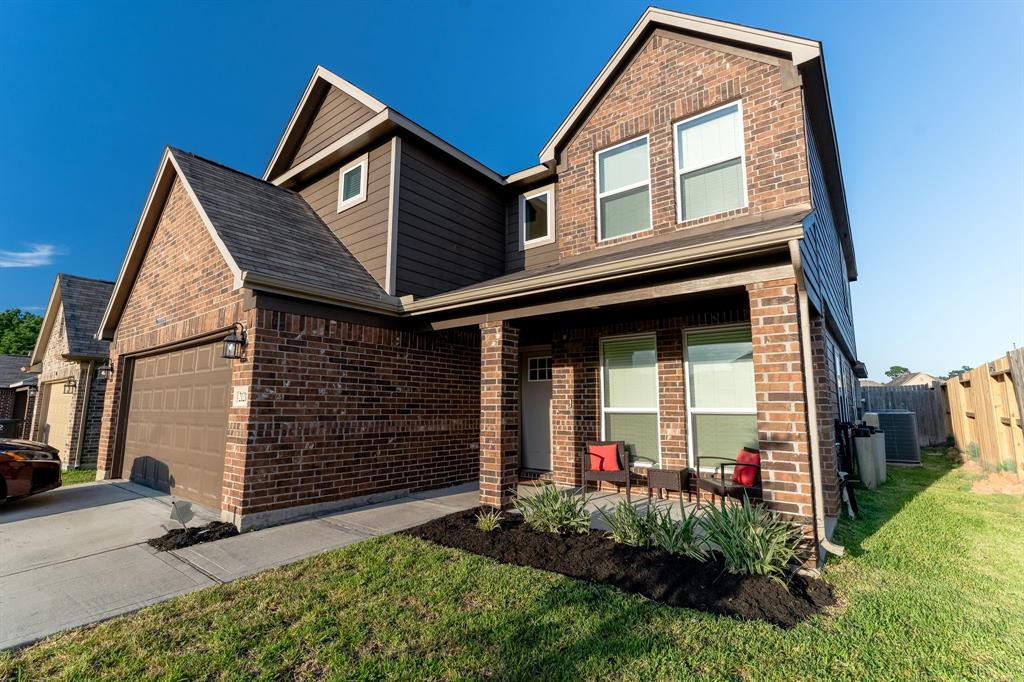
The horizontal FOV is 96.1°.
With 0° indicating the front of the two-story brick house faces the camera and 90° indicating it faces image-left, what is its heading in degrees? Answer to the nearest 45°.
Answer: approximately 45°

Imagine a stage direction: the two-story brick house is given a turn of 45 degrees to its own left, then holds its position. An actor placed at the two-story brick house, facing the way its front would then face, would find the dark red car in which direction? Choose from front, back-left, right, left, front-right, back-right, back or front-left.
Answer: right

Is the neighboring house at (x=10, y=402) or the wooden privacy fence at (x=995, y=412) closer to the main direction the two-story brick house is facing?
the neighboring house

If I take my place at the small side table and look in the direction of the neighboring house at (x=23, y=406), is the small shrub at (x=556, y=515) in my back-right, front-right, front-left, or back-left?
front-left

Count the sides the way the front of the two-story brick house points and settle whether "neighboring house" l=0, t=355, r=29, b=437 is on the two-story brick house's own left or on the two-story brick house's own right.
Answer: on the two-story brick house's own right

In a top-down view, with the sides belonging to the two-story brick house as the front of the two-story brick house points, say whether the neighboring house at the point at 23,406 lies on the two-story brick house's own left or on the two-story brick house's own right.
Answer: on the two-story brick house's own right
